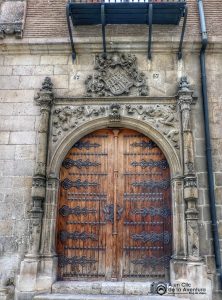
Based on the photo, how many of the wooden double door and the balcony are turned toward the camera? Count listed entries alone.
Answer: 2

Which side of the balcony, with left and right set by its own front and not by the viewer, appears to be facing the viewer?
front

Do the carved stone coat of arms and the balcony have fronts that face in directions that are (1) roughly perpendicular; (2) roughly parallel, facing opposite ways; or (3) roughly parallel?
roughly parallel

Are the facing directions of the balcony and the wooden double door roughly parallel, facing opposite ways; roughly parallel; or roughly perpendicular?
roughly parallel

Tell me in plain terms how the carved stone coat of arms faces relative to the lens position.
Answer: facing the viewer

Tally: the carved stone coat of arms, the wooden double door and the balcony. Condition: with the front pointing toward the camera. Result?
3

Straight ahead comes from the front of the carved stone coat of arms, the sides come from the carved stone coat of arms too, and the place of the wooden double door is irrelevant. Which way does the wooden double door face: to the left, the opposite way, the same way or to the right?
the same way
